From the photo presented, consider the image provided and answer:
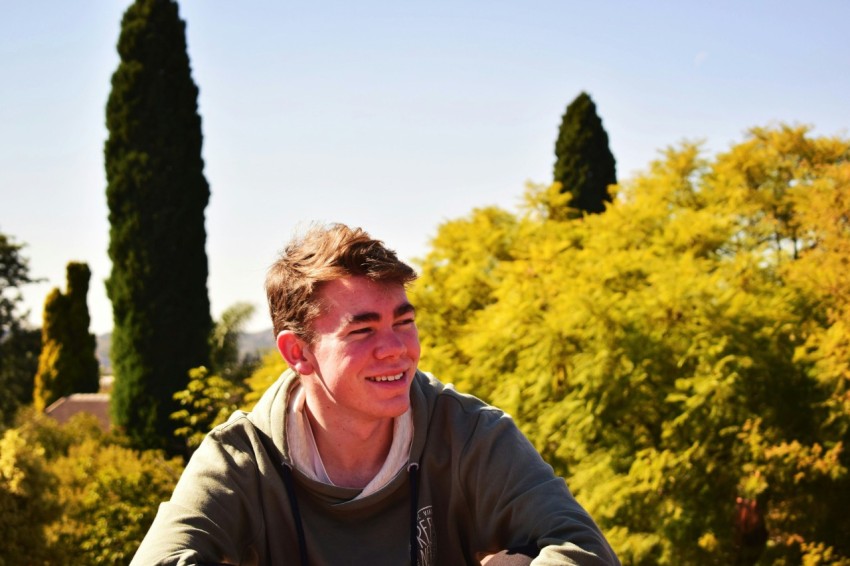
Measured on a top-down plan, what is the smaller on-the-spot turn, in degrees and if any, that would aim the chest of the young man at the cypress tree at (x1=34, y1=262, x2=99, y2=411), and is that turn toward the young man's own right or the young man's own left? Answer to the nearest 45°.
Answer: approximately 180°

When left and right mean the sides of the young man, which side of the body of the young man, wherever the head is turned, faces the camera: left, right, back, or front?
front

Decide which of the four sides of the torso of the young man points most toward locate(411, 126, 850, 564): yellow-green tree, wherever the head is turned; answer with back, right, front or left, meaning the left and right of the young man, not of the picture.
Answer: back

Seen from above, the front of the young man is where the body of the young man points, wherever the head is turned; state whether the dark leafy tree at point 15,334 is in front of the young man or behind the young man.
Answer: behind

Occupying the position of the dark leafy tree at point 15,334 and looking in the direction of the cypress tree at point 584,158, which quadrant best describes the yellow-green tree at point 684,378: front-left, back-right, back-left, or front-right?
front-right

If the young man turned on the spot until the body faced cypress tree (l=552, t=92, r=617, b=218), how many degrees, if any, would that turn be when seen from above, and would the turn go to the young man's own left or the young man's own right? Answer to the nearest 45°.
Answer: approximately 180°

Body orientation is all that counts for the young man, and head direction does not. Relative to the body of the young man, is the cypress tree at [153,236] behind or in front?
behind
